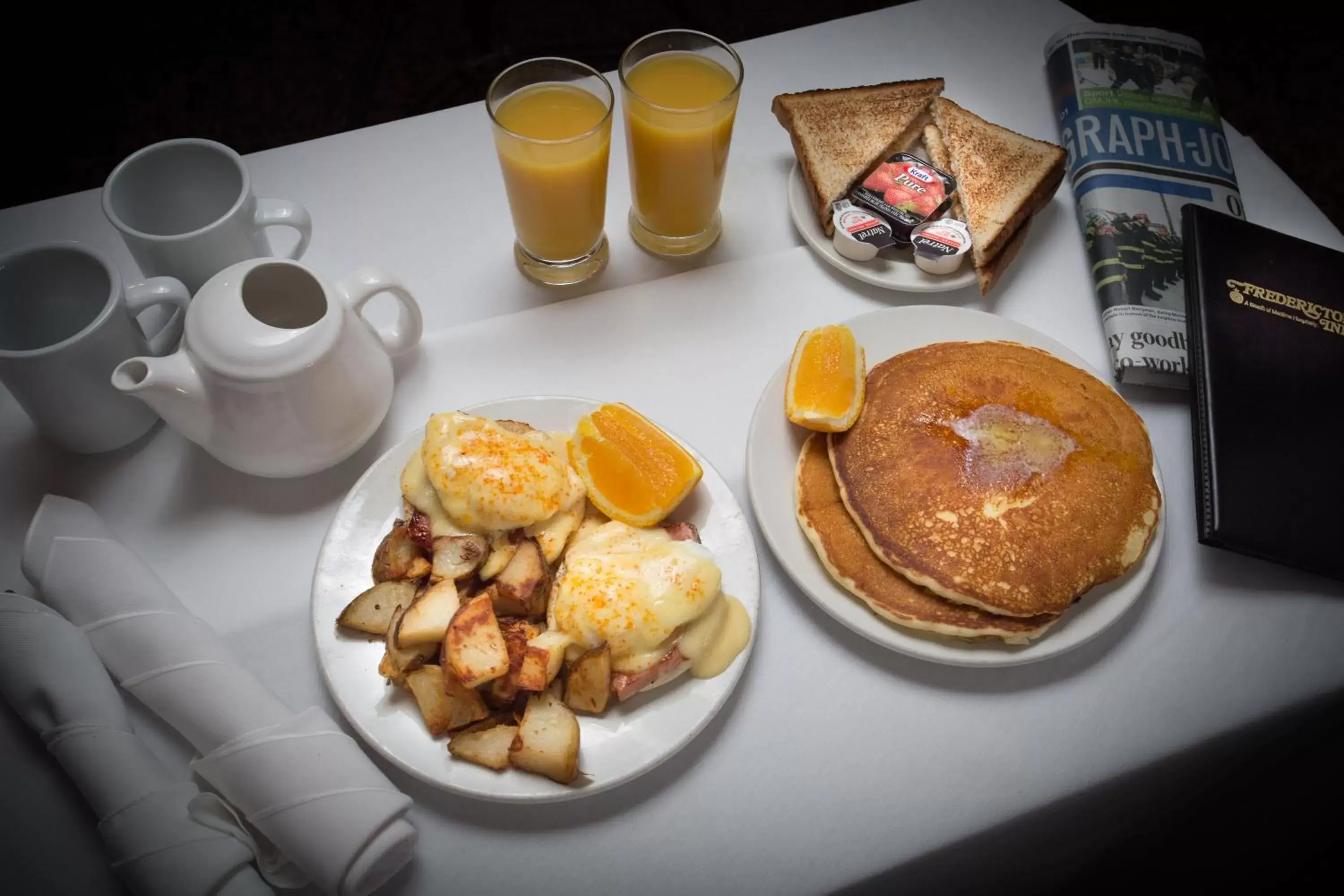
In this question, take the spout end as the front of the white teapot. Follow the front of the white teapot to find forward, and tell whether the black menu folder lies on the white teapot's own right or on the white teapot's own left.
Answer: on the white teapot's own left

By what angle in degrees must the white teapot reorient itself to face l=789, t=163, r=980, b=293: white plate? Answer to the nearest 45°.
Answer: approximately 135° to its left

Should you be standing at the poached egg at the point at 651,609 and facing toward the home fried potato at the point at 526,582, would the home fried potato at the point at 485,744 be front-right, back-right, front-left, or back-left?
front-left

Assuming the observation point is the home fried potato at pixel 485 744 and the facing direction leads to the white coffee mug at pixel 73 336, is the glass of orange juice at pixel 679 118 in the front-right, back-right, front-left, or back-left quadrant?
front-right
